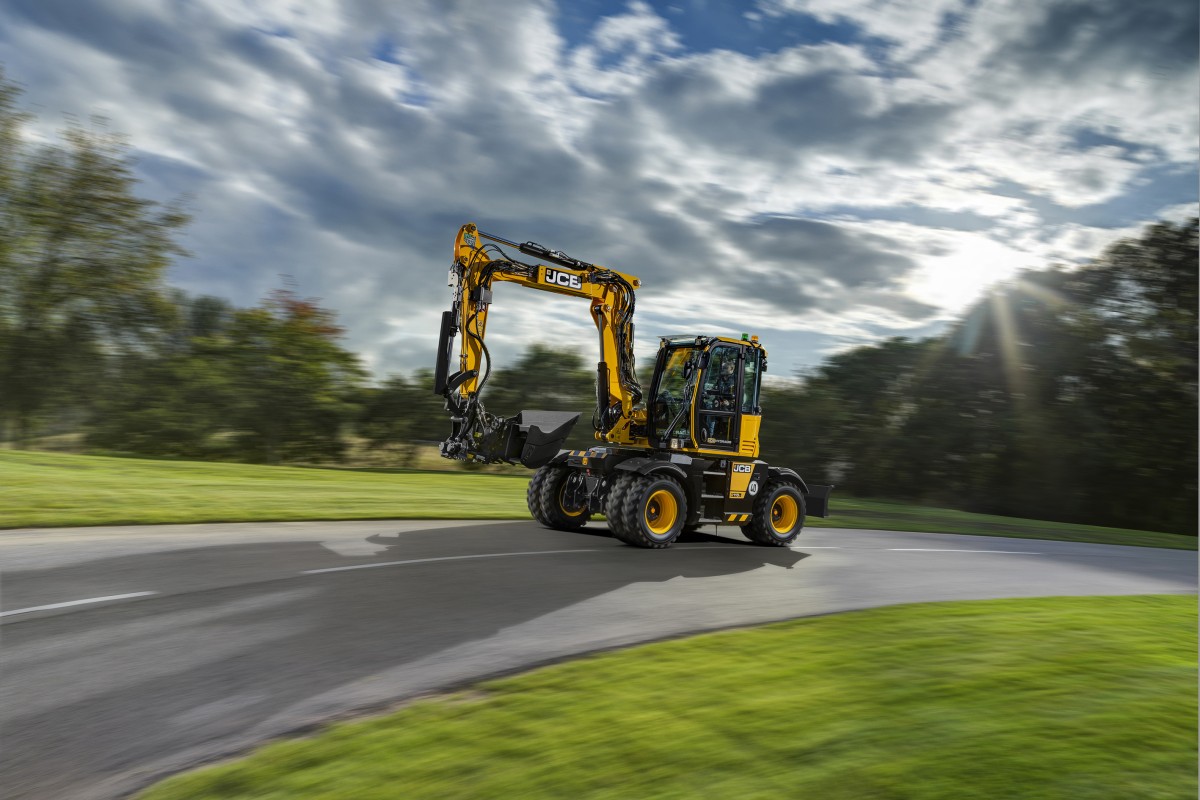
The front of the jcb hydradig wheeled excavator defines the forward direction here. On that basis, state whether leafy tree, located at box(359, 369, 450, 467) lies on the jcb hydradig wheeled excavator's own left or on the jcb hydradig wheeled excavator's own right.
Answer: on the jcb hydradig wheeled excavator's own right

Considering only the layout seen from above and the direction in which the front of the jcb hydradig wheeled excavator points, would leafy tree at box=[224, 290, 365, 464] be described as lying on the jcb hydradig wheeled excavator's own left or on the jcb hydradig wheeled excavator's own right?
on the jcb hydradig wheeled excavator's own right
